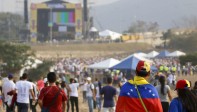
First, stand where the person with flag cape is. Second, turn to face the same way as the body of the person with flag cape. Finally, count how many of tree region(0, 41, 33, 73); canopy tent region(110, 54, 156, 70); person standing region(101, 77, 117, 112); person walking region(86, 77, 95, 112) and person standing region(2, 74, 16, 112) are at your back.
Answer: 0

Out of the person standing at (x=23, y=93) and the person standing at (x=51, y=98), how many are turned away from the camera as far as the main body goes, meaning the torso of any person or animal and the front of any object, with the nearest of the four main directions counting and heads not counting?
2

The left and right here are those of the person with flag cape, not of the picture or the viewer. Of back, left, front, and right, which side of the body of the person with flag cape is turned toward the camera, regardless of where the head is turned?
back

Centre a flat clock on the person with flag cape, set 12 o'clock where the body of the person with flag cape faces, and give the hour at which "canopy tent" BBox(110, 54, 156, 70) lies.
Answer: The canopy tent is roughly at 12 o'clock from the person with flag cape.

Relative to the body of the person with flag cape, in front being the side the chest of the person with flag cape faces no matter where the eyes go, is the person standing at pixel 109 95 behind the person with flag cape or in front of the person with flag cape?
in front

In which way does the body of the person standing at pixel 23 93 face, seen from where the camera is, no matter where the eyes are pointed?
away from the camera

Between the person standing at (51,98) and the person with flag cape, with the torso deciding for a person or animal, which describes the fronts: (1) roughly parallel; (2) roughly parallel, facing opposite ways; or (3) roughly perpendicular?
roughly parallel

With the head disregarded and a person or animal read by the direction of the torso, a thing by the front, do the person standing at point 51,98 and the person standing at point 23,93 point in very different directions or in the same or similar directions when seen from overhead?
same or similar directions

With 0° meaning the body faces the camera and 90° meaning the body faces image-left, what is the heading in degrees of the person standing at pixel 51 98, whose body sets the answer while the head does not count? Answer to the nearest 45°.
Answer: approximately 180°

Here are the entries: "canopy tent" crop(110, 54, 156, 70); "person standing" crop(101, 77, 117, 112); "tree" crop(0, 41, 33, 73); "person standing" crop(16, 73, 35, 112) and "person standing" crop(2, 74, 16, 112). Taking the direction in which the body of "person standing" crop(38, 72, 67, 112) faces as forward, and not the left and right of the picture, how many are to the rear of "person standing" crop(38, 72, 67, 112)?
0

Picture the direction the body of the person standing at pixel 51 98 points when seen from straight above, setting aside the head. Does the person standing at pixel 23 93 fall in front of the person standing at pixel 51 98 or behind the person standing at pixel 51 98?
in front
